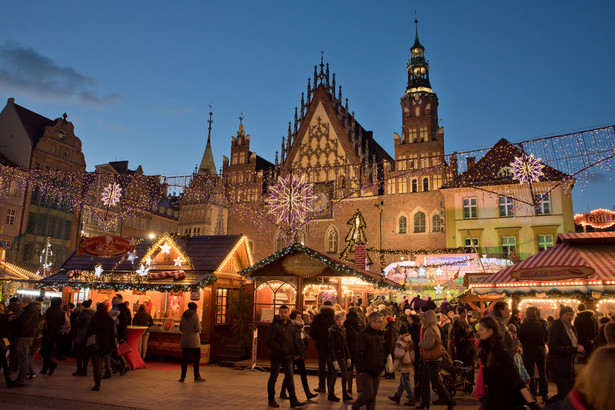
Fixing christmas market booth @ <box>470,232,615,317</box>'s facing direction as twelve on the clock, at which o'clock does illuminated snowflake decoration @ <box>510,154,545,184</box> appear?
The illuminated snowflake decoration is roughly at 6 o'clock from the christmas market booth.

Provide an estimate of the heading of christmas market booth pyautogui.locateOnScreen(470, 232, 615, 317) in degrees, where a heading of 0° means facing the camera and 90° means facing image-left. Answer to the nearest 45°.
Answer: approximately 0°

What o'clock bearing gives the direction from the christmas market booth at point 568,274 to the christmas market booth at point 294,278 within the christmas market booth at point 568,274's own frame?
the christmas market booth at point 294,278 is roughly at 3 o'clock from the christmas market booth at point 568,274.

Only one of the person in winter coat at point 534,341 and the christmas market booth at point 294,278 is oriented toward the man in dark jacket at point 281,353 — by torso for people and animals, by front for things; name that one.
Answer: the christmas market booth
